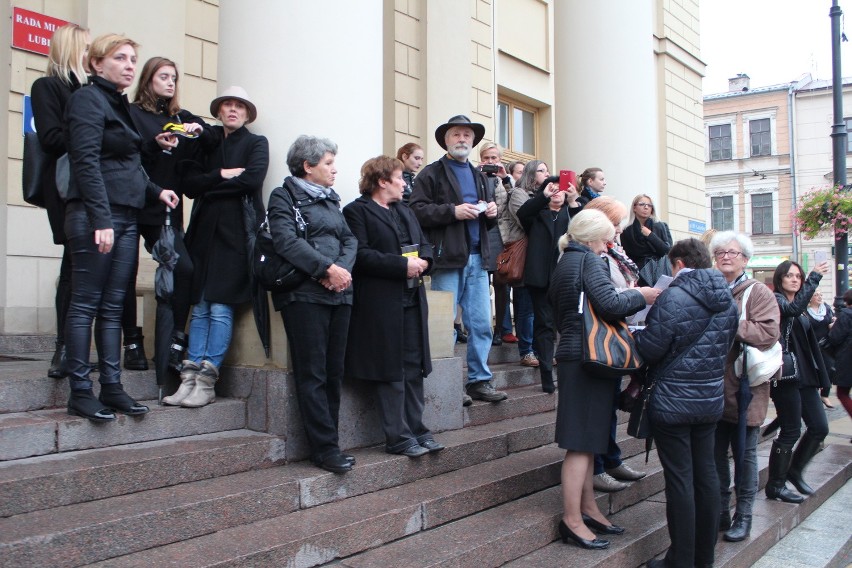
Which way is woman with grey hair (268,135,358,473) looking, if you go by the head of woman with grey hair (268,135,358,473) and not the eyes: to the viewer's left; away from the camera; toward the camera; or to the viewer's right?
to the viewer's right

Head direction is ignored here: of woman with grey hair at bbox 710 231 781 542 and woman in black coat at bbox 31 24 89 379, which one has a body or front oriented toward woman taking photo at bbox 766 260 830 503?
the woman in black coat

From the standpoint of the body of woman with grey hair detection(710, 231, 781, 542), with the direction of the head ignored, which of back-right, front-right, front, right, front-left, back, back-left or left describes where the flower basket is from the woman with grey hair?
back-right

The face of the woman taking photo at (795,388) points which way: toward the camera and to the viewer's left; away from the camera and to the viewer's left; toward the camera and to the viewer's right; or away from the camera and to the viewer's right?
toward the camera and to the viewer's left

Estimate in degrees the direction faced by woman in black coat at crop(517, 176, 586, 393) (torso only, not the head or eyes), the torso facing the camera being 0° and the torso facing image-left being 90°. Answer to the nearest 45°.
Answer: approximately 315°

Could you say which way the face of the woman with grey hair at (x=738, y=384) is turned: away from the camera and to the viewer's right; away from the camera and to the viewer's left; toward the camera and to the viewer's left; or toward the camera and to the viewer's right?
toward the camera and to the viewer's left

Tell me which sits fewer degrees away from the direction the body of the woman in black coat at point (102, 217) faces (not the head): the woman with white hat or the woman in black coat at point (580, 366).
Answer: the woman in black coat

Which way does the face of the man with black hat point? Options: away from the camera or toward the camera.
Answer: toward the camera

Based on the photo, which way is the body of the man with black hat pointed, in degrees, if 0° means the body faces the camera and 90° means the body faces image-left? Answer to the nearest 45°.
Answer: approximately 315°

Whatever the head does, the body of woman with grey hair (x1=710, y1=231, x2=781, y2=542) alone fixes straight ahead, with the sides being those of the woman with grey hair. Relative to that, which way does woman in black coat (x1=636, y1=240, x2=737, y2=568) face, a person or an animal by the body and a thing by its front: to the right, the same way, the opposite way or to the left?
to the right

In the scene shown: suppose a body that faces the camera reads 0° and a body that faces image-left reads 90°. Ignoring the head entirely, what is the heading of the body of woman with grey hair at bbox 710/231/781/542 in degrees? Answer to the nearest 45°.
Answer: approximately 45°

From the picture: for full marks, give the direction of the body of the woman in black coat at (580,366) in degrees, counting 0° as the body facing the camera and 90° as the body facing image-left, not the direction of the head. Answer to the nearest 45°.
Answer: approximately 270°

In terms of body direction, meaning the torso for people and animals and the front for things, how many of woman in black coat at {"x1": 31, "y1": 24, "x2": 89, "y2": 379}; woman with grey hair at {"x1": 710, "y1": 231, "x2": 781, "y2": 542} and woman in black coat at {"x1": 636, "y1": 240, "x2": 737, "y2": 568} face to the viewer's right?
1

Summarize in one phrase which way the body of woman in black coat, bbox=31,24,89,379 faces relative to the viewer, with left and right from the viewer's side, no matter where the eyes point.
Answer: facing to the right of the viewer
